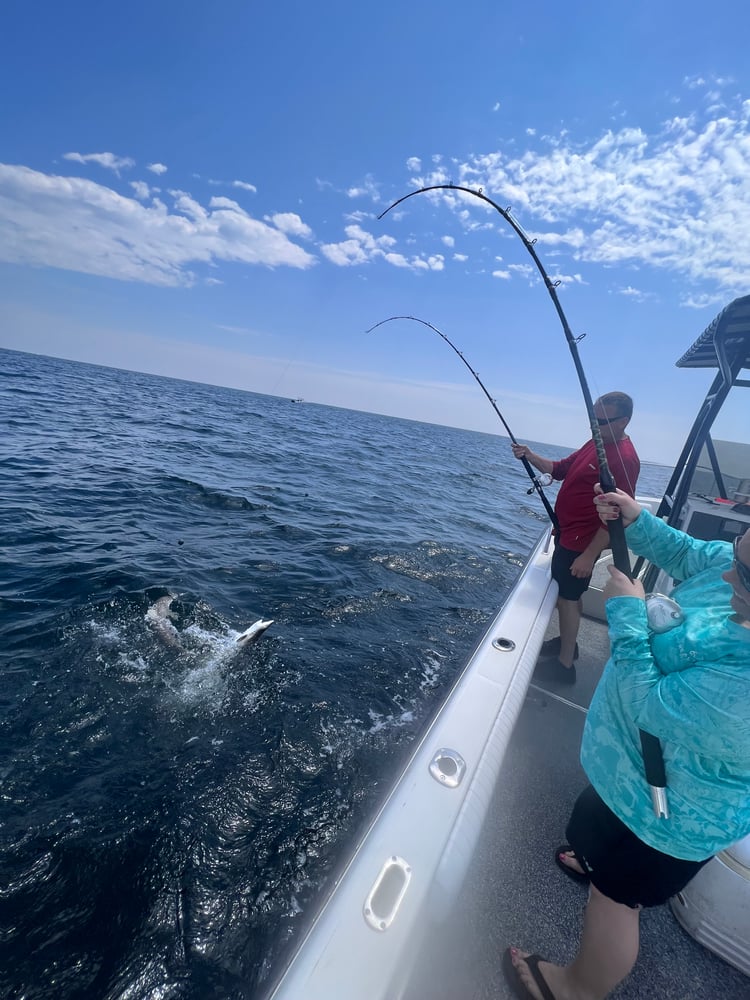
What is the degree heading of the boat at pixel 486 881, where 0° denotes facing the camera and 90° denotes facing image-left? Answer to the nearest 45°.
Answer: approximately 180°

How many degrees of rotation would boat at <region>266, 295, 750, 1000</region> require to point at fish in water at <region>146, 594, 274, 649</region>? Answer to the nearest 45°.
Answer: approximately 45° to its left

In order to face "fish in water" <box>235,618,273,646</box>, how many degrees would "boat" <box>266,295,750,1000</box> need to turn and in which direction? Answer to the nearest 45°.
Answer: approximately 45° to its left
